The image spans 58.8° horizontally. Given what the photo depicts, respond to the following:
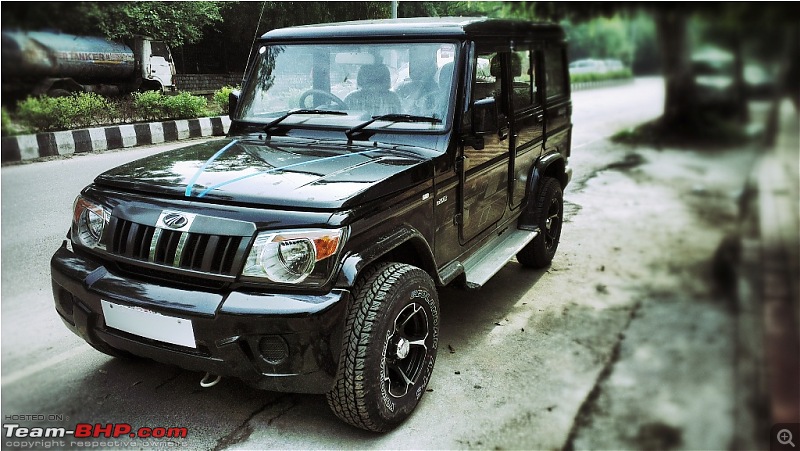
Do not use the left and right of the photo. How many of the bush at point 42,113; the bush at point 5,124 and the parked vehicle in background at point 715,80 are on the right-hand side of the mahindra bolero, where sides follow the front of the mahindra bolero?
2

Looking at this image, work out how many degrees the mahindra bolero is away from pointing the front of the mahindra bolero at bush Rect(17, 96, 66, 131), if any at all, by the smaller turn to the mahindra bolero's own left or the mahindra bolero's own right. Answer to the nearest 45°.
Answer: approximately 90° to the mahindra bolero's own right

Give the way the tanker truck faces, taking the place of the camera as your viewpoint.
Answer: facing away from the viewer and to the right of the viewer

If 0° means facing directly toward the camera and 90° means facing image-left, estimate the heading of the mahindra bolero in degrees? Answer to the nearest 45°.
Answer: approximately 45°

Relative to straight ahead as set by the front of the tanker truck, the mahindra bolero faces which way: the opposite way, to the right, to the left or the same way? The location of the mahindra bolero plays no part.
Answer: the opposite way

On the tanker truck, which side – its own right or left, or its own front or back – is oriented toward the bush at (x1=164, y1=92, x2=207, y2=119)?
front
